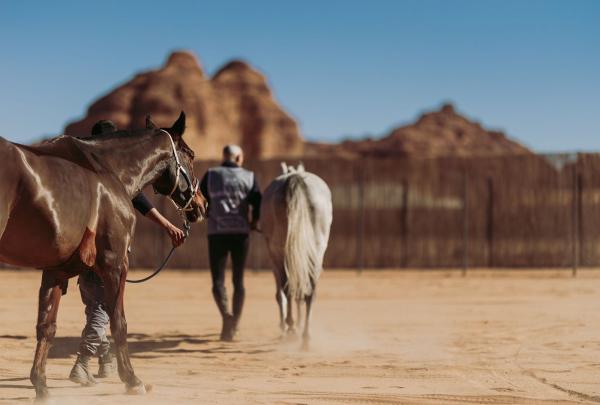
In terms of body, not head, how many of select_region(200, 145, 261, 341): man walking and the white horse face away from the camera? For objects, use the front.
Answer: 2

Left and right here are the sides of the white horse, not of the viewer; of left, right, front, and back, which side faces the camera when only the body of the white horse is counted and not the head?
back

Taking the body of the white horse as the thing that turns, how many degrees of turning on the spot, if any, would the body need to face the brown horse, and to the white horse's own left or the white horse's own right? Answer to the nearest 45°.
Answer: approximately 180°

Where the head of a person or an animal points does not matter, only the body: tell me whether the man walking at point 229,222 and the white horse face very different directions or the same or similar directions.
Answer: same or similar directions

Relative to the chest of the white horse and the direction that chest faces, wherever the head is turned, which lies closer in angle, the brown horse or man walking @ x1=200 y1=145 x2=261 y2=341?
the man walking

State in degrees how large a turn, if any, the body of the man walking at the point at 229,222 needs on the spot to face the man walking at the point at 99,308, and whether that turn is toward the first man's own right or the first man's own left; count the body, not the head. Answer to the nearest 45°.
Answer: approximately 180°

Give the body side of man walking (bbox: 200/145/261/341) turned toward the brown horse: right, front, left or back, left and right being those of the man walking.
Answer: back

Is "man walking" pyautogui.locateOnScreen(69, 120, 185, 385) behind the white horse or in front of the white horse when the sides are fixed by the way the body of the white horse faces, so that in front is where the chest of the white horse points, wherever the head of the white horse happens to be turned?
behind

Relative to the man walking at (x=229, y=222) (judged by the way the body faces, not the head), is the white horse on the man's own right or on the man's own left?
on the man's own right

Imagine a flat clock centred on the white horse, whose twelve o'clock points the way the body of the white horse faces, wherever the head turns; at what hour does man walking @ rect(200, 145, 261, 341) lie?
The man walking is roughly at 10 o'clock from the white horse.

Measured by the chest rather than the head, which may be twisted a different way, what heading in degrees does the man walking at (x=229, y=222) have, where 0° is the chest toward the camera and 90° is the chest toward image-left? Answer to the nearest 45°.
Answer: approximately 180°
